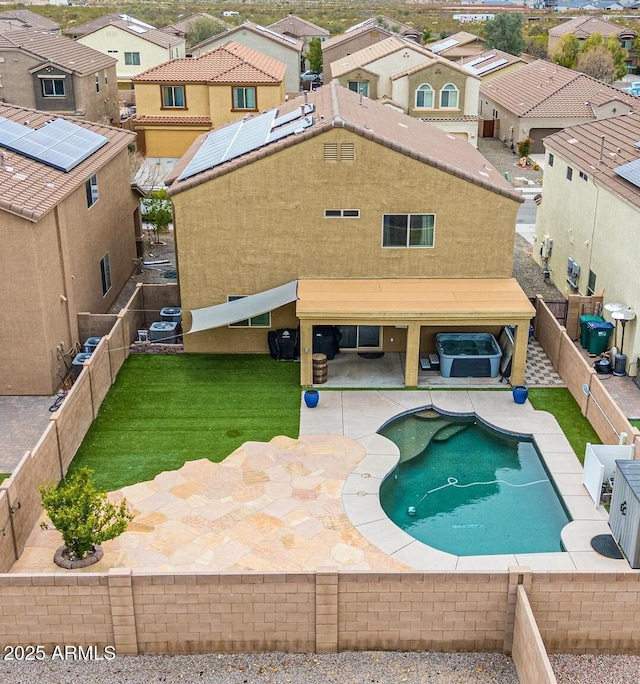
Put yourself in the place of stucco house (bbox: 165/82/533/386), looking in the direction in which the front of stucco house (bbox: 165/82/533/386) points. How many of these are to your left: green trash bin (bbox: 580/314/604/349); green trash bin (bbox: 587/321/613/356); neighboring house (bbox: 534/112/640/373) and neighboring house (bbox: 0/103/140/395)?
1

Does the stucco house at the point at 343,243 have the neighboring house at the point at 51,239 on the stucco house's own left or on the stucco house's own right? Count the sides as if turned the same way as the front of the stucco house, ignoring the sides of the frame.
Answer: on the stucco house's own left

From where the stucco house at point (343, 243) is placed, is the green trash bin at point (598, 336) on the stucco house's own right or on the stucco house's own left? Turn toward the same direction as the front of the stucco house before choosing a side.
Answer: on the stucco house's own right

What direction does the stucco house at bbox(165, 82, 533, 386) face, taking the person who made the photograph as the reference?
facing away from the viewer

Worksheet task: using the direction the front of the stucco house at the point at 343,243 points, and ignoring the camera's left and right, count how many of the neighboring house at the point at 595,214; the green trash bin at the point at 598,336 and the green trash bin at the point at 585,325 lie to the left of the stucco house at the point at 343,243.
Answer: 0

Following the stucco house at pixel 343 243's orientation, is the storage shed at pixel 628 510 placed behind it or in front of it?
behind

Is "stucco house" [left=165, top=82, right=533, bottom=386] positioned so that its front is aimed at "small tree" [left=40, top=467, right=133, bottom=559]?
no

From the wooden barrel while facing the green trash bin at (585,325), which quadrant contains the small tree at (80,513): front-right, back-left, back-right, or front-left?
back-right

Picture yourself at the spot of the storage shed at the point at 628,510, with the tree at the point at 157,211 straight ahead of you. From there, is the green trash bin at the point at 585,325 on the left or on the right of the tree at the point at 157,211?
right

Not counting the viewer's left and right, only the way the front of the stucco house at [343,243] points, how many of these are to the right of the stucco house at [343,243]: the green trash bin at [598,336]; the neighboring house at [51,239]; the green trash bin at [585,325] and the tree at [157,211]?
2

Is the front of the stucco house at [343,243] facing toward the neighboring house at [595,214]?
no

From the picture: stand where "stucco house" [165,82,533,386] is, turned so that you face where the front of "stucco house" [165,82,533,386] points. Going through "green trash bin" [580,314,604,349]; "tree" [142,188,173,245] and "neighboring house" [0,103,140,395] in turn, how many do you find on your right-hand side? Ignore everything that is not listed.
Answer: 1

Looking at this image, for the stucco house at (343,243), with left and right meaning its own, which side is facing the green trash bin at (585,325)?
right
